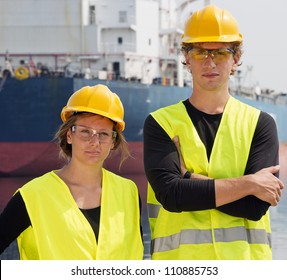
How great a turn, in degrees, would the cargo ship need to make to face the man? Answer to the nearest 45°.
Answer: approximately 135° to its right

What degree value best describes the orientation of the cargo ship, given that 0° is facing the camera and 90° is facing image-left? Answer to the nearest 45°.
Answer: approximately 225°

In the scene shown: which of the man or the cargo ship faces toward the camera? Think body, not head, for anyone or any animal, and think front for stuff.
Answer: the man

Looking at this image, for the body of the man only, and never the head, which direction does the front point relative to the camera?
toward the camera

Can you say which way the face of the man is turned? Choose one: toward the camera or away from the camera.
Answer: toward the camera

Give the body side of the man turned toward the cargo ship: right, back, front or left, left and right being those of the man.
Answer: back

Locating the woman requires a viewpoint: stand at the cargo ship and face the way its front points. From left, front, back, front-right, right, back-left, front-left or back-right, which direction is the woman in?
back-right

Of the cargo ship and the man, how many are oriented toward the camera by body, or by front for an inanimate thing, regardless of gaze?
1

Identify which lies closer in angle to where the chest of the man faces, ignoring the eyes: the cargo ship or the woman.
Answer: the woman

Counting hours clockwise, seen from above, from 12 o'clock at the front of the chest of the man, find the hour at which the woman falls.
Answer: The woman is roughly at 2 o'clock from the man.

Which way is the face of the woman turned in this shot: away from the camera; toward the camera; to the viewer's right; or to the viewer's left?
toward the camera
